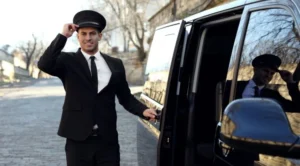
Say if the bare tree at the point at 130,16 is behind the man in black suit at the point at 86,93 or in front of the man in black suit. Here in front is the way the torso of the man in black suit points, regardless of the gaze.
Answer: behind

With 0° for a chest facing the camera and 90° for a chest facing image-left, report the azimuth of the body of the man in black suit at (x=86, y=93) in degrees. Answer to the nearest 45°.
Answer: approximately 0°
